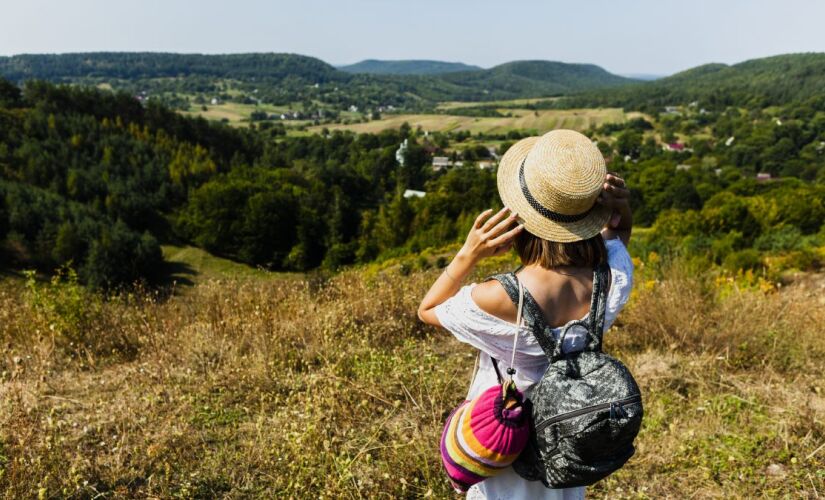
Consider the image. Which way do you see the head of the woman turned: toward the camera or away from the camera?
away from the camera

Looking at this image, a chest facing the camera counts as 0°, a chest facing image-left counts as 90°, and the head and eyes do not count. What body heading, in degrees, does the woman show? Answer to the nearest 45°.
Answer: approximately 135°

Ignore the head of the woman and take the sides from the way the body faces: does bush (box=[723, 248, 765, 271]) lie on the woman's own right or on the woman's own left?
on the woman's own right
